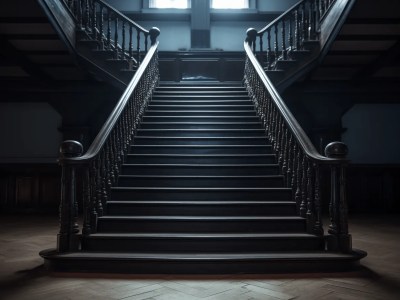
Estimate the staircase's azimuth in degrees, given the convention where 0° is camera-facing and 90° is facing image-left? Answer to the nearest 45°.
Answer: approximately 0°
